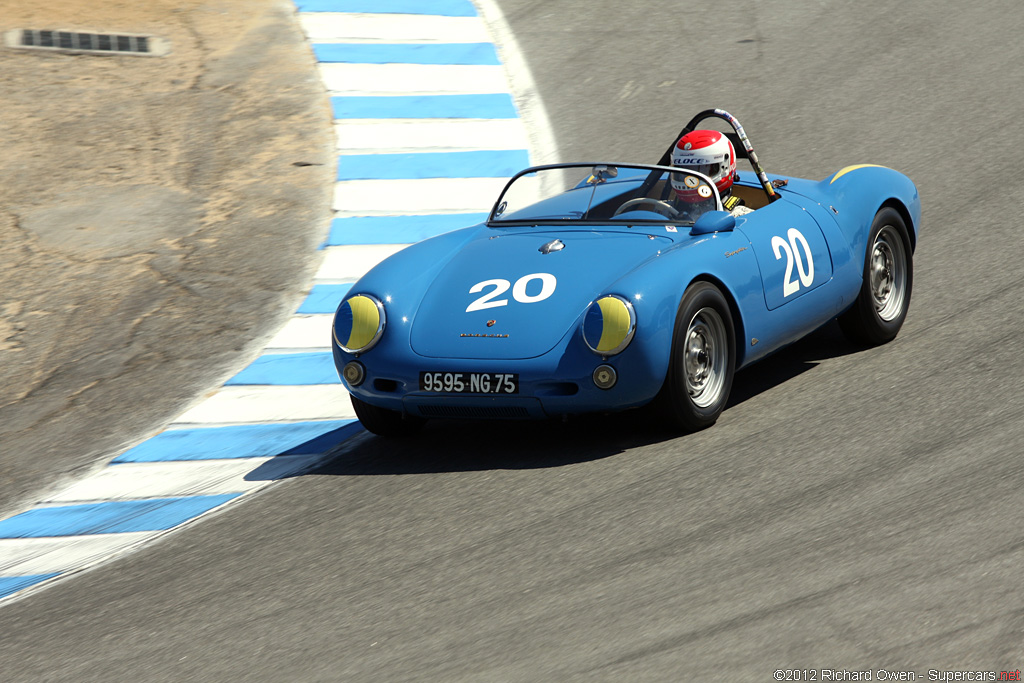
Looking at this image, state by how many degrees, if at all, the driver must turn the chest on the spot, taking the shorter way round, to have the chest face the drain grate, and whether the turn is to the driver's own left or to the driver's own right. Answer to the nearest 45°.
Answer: approximately 90° to the driver's own right

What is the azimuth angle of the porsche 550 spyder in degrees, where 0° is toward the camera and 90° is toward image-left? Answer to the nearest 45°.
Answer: approximately 45°

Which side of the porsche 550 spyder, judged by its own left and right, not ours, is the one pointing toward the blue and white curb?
right

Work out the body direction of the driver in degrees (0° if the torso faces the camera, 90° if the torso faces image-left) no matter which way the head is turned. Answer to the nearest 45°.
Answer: approximately 45°
